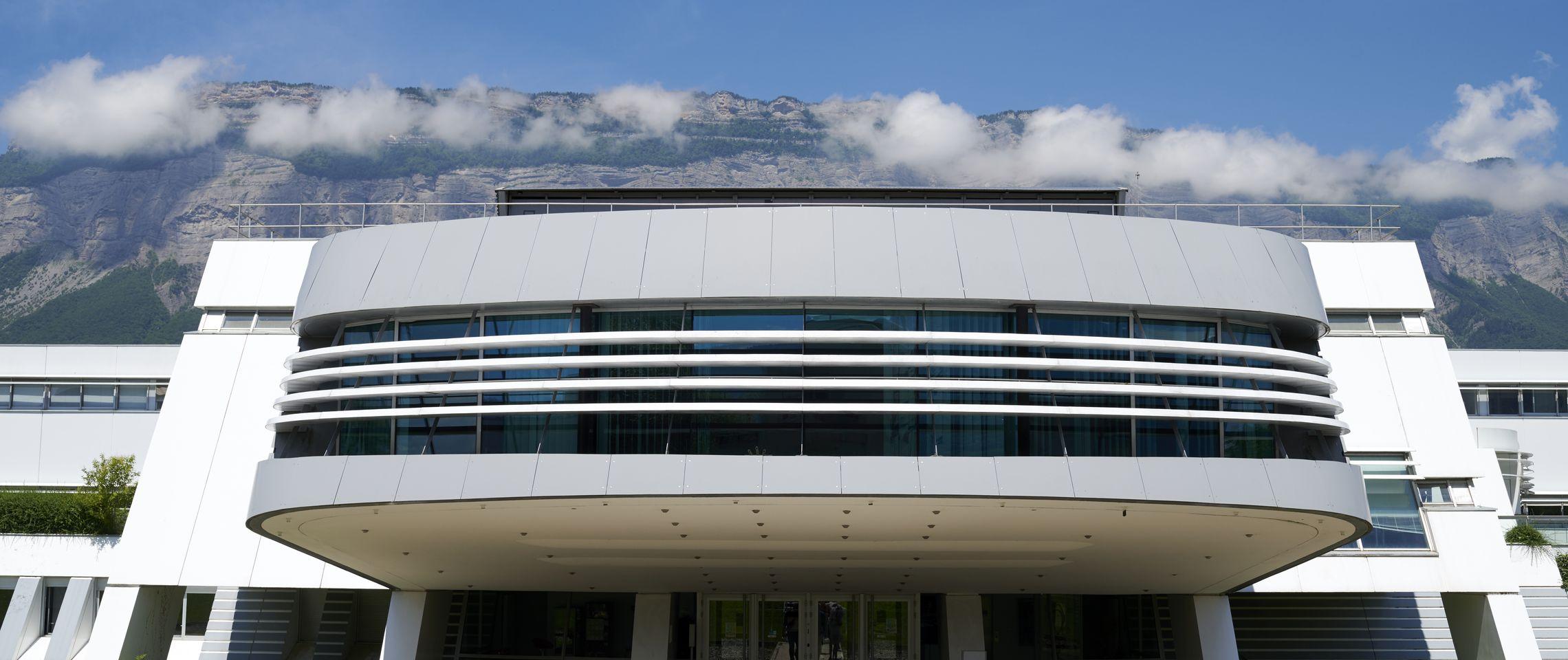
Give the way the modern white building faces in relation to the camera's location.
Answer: facing the viewer
